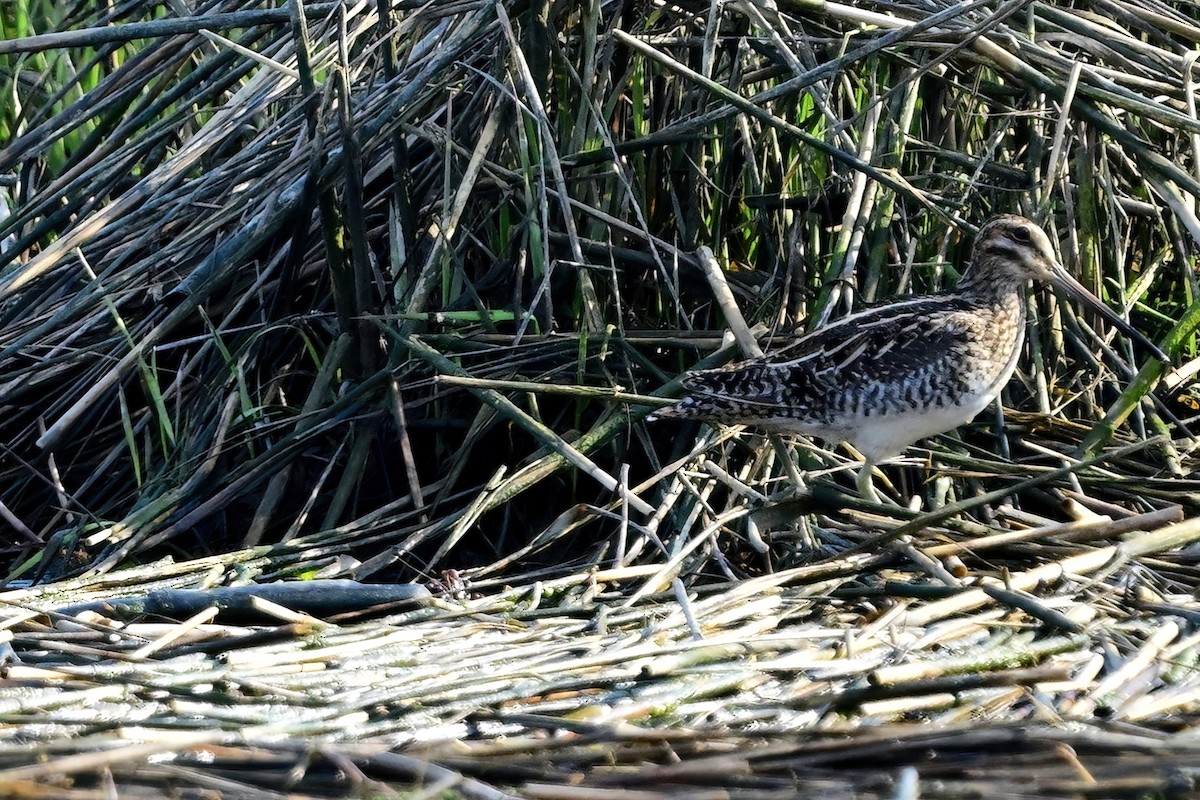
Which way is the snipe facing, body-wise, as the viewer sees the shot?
to the viewer's right
